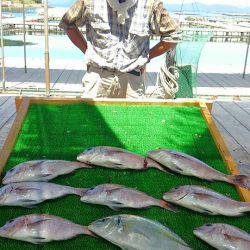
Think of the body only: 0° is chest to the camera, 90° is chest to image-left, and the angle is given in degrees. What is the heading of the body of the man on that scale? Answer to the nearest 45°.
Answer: approximately 0°

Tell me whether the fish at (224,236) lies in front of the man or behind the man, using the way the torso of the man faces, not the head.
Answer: in front

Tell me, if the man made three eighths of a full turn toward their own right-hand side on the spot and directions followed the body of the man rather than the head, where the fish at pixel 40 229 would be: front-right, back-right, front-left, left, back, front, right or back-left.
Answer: back-left

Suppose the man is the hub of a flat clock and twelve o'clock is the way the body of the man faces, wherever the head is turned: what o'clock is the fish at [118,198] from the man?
The fish is roughly at 12 o'clock from the man.

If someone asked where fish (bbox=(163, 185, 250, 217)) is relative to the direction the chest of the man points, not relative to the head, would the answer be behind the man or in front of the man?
in front

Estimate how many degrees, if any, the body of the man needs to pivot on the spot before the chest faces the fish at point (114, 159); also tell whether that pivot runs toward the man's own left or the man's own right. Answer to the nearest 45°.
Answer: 0° — they already face it

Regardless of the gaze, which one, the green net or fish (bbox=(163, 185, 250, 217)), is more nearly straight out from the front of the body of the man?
the fish

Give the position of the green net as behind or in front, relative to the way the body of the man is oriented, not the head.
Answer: behind

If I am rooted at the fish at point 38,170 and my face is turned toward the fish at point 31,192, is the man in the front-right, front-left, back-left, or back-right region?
back-left

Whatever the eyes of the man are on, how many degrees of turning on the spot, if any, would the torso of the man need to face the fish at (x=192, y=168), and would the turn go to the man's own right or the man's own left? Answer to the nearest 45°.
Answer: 0° — they already face it

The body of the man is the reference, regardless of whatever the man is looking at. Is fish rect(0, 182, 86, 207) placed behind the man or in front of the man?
in front

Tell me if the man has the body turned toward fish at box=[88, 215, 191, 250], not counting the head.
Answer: yes
